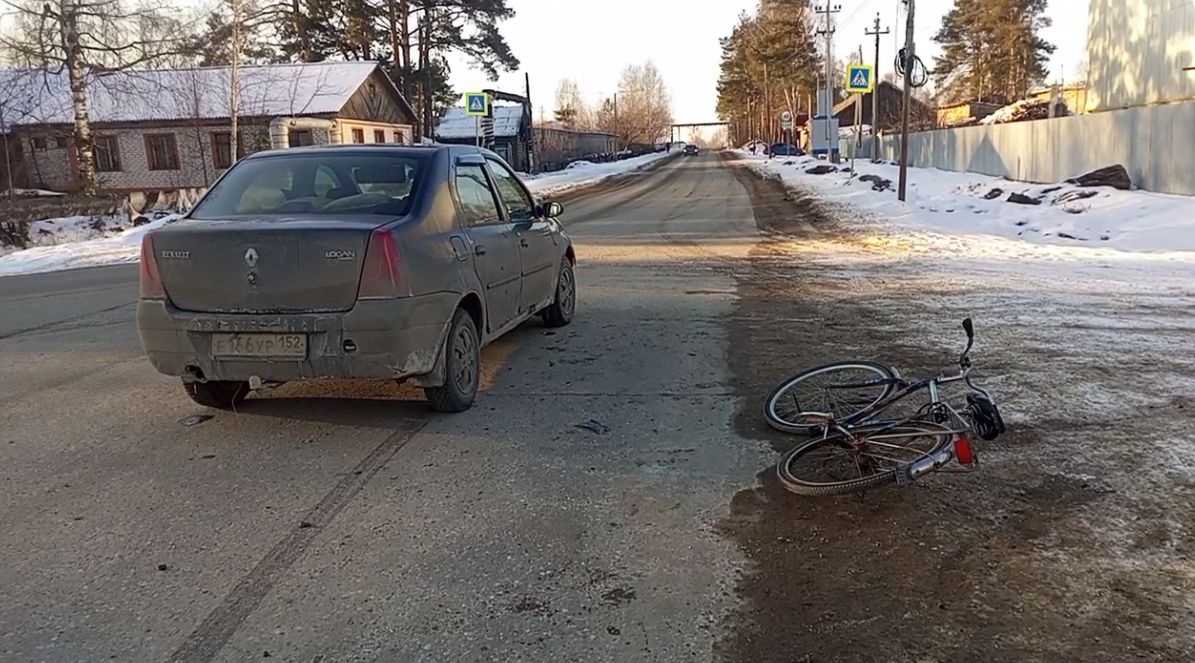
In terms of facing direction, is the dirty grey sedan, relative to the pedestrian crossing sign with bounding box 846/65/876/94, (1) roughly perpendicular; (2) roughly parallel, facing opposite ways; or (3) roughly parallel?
roughly parallel, facing opposite ways

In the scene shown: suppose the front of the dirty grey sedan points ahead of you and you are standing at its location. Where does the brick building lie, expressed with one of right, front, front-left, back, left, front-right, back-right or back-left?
front-left

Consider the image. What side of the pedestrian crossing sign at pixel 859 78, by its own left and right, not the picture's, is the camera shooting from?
front

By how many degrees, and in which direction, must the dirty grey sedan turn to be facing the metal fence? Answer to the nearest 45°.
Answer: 0° — it already faces it

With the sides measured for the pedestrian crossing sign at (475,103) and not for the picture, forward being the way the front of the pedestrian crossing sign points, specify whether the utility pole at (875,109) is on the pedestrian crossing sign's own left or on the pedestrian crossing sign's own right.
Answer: on the pedestrian crossing sign's own left

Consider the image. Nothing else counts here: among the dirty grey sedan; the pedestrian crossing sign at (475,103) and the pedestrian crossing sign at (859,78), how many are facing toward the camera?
2

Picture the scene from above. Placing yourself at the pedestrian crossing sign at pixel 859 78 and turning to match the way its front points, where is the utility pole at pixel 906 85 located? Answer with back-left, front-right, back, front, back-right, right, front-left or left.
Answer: front

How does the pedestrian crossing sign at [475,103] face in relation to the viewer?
toward the camera

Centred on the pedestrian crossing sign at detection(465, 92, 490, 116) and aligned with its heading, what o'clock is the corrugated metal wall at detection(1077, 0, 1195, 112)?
The corrugated metal wall is roughly at 9 o'clock from the pedestrian crossing sign.

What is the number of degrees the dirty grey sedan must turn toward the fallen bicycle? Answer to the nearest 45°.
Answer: approximately 90° to its right

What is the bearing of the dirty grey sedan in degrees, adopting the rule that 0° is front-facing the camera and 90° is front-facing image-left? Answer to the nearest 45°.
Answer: approximately 225°

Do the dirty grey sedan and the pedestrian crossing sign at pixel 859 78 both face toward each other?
yes

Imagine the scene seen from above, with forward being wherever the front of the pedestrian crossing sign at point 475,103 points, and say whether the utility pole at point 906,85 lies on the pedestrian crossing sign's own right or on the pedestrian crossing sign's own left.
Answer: on the pedestrian crossing sign's own left

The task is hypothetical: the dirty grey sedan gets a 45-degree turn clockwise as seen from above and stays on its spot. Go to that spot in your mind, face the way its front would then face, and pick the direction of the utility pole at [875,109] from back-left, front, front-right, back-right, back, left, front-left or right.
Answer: front-left

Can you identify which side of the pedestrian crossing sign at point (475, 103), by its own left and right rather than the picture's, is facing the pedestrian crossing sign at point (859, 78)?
left
